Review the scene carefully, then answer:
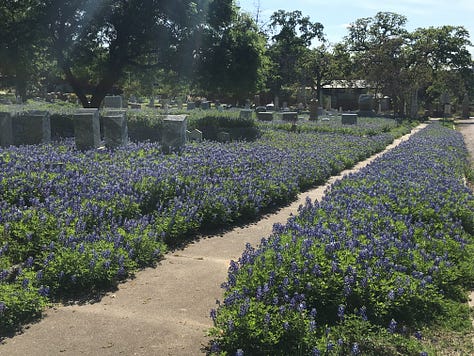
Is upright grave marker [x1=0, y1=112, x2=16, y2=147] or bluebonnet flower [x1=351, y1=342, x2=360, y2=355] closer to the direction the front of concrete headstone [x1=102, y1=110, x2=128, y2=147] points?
the bluebonnet flower

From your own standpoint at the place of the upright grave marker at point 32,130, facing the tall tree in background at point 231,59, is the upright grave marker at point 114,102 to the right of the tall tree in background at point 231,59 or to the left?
left

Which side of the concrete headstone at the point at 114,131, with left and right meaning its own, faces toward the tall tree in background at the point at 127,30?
back

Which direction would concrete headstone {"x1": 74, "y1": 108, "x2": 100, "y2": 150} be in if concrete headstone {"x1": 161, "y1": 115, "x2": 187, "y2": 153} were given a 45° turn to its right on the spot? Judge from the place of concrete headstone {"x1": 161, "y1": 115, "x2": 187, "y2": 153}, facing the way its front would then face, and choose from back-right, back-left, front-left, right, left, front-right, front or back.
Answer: front-right

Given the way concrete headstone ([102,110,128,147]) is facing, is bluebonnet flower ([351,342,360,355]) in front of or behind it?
in front

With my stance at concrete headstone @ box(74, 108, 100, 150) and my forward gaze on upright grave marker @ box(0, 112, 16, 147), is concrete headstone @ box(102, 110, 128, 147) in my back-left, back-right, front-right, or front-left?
back-right

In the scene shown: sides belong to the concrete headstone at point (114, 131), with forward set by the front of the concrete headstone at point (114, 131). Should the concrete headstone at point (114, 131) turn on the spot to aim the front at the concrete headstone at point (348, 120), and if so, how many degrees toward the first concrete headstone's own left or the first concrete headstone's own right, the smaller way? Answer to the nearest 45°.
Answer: approximately 135° to the first concrete headstone's own left

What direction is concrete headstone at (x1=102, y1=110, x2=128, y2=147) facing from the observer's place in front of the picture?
facing the viewer

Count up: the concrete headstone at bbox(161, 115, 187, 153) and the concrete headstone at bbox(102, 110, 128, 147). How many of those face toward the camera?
2

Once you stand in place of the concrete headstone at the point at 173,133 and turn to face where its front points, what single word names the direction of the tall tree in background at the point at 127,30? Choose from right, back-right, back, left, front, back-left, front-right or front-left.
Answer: back
